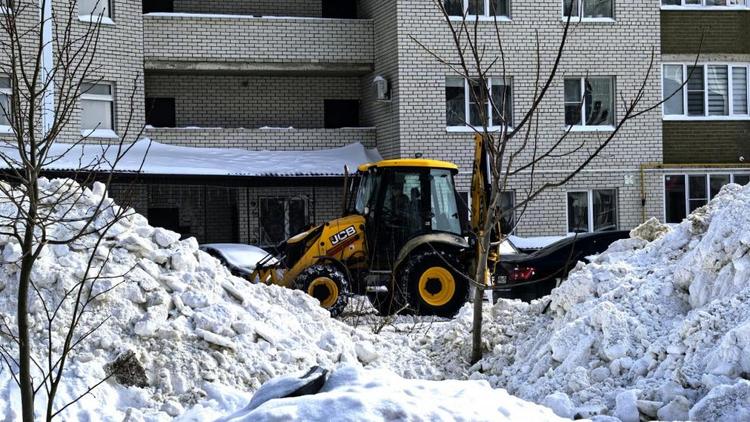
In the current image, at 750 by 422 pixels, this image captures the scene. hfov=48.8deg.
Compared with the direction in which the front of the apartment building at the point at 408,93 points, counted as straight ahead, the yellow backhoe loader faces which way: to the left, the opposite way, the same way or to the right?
to the right

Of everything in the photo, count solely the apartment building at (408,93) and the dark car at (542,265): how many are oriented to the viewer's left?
0

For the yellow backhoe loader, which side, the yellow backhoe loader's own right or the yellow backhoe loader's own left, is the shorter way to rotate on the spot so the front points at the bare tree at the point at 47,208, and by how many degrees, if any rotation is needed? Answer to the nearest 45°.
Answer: approximately 90° to the yellow backhoe loader's own left

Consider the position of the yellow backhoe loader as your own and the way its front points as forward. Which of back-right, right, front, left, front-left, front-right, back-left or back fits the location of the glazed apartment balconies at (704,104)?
back-right

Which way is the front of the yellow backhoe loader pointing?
to the viewer's left

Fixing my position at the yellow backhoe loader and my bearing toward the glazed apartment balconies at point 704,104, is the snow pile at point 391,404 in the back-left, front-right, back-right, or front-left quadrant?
back-right

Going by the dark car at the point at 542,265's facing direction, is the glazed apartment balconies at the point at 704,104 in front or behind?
in front

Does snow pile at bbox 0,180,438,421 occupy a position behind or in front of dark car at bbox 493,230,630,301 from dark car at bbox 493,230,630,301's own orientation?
behind

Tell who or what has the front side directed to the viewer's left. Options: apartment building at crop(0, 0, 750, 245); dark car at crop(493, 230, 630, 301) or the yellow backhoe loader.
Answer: the yellow backhoe loader

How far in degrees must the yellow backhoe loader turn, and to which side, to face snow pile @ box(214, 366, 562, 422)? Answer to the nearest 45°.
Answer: approximately 90° to its left

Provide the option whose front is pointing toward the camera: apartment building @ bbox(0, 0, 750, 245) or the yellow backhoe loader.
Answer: the apartment building

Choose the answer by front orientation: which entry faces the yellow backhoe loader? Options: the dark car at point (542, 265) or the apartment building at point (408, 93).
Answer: the apartment building

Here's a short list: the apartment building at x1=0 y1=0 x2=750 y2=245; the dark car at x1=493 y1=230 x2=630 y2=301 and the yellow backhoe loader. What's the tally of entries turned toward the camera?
1

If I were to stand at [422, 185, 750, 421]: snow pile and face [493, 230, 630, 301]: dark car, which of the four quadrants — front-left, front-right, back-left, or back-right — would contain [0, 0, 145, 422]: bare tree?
back-left

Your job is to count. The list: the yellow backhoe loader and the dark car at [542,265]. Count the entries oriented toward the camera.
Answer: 0

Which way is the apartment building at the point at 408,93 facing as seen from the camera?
toward the camera
